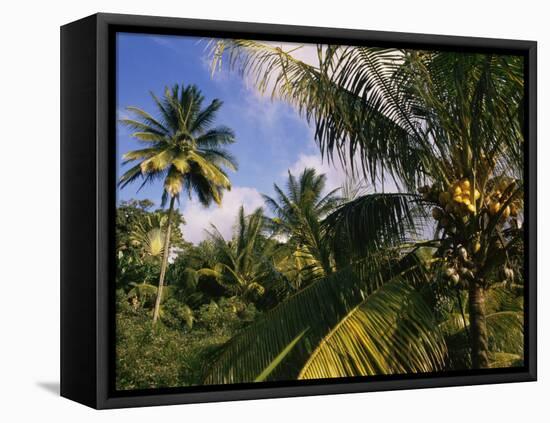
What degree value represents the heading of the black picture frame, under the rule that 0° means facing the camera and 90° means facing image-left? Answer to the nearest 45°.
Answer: approximately 315°
